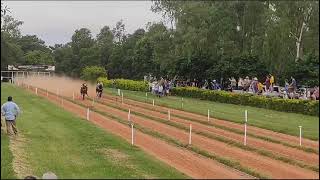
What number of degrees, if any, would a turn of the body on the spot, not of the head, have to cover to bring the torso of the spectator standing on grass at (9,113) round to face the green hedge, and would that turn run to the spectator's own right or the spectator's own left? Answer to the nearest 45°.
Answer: approximately 90° to the spectator's own right

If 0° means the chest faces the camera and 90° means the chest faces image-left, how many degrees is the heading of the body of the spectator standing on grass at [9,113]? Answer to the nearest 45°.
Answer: approximately 180°
